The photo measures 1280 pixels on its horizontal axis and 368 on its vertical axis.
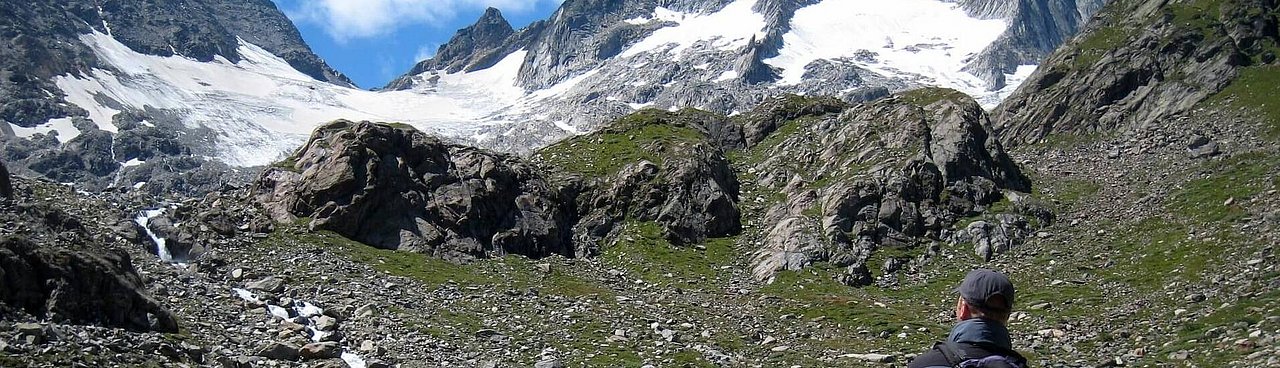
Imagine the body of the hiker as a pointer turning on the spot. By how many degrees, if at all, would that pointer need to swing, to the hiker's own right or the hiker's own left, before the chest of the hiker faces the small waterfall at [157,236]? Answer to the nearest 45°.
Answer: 0° — they already face it

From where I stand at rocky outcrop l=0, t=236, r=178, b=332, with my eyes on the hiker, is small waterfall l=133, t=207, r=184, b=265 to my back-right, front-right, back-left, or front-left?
back-left

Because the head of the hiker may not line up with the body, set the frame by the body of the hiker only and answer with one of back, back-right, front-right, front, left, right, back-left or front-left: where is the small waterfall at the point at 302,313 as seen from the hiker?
front

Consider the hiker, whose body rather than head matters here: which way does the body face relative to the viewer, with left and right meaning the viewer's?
facing away from the viewer and to the left of the viewer

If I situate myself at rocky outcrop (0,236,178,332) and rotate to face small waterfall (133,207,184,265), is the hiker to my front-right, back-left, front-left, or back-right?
back-right
